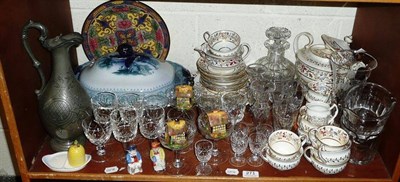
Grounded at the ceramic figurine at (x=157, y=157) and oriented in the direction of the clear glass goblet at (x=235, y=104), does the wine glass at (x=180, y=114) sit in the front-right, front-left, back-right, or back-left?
front-left

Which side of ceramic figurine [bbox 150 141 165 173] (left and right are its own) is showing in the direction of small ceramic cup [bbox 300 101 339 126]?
left

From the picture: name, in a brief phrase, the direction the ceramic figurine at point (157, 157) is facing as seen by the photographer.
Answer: facing the viewer

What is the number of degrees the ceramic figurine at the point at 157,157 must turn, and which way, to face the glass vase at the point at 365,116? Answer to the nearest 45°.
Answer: approximately 90° to its left

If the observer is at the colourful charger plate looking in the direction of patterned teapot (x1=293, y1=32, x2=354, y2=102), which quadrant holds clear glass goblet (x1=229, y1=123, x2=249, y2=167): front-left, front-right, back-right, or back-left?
front-right
